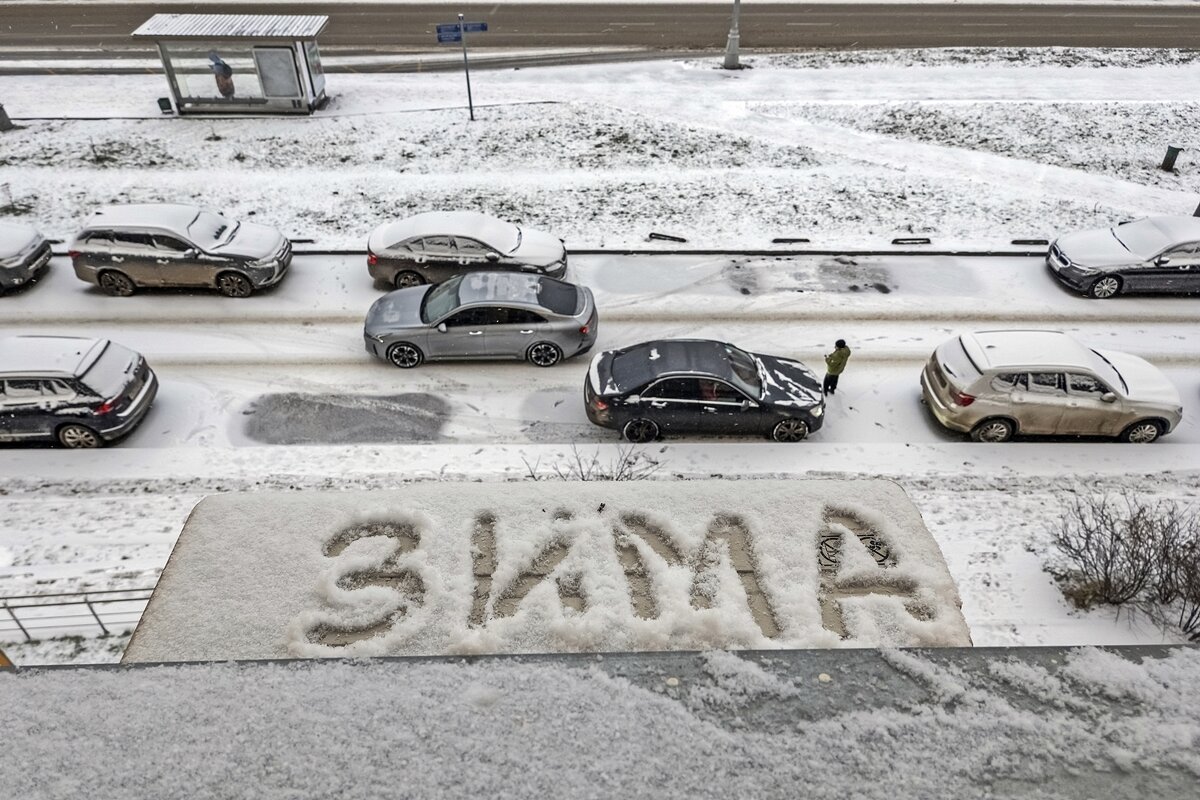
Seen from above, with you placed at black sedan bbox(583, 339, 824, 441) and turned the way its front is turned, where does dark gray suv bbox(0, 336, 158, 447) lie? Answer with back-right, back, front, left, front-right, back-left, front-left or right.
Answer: back

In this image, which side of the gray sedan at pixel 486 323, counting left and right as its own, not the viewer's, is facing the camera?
left

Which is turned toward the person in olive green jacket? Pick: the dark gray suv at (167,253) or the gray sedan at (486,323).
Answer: the dark gray suv

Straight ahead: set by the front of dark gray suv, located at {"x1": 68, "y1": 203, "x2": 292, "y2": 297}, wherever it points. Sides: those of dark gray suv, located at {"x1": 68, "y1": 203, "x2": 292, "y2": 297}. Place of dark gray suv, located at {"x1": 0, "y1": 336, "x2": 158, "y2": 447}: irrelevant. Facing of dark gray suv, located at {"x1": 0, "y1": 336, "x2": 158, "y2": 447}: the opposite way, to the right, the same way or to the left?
the opposite way

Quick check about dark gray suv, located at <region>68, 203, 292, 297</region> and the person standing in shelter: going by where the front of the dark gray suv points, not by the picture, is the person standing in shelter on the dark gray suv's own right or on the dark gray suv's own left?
on the dark gray suv's own left

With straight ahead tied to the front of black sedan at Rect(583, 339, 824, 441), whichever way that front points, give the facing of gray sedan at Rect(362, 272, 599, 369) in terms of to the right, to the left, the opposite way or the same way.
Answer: the opposite way

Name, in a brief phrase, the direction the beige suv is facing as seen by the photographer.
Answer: facing away from the viewer and to the right of the viewer

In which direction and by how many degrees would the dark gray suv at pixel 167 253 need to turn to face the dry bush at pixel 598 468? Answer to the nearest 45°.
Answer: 0° — it already faces it

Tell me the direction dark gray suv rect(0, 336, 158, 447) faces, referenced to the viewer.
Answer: facing away from the viewer and to the left of the viewer

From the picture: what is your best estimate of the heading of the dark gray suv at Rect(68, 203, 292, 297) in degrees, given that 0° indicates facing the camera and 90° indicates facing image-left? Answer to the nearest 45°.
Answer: approximately 315°

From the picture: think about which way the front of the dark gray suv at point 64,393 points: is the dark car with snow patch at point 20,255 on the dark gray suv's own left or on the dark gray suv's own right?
on the dark gray suv's own right

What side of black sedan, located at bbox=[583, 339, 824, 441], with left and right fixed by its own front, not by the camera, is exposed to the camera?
right

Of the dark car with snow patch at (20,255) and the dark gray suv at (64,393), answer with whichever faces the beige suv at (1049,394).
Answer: the dark car with snow patch

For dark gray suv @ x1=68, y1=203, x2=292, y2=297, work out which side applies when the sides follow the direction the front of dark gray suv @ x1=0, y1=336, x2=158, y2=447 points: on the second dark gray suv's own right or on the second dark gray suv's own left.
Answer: on the second dark gray suv's own right
